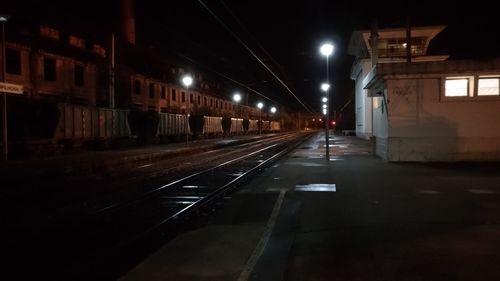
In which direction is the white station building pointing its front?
to the viewer's left

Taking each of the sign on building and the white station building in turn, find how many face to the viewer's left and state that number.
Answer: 1

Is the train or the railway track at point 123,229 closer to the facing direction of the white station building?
the train

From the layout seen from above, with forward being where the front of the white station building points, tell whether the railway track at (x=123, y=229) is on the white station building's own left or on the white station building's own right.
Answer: on the white station building's own left

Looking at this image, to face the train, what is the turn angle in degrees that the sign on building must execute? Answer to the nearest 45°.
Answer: approximately 90° to its left

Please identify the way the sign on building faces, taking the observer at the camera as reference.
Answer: facing the viewer and to the right of the viewer

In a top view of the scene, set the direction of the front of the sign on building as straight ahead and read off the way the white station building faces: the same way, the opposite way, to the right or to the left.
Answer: the opposite way

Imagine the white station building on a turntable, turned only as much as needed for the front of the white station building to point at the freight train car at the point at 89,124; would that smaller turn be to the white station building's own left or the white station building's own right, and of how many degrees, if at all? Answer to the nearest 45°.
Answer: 0° — it already faces it

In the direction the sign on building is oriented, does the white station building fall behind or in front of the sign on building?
in front

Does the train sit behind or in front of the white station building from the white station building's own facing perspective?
in front

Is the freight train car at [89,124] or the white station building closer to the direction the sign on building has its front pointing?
the white station building

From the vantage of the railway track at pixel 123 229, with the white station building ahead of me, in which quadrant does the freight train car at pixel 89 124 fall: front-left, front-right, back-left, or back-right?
front-left

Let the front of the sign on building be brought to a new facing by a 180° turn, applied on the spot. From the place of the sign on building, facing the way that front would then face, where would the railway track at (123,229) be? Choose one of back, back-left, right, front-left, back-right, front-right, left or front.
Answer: back-left
